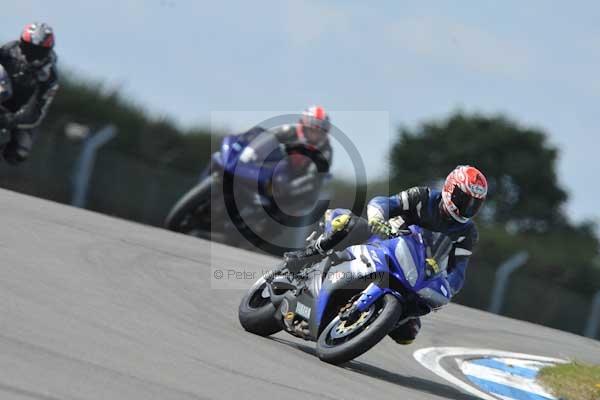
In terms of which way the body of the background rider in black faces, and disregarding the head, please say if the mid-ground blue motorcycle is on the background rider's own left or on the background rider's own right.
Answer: on the background rider's own left

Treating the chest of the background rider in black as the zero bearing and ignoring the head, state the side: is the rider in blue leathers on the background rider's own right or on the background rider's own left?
on the background rider's own left

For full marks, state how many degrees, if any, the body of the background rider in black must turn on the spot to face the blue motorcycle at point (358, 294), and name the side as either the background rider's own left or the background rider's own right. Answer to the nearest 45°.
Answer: approximately 45° to the background rider's own left

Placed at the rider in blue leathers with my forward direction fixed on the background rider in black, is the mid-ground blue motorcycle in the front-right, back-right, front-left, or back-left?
front-right

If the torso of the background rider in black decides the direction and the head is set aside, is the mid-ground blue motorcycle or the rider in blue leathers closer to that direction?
the rider in blue leathers

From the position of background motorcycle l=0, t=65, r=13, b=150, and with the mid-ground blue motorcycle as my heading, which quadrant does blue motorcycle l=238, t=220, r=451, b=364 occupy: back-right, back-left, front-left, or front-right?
front-right
